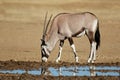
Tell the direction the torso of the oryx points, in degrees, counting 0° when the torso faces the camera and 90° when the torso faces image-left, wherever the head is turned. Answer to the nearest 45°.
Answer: approximately 90°
